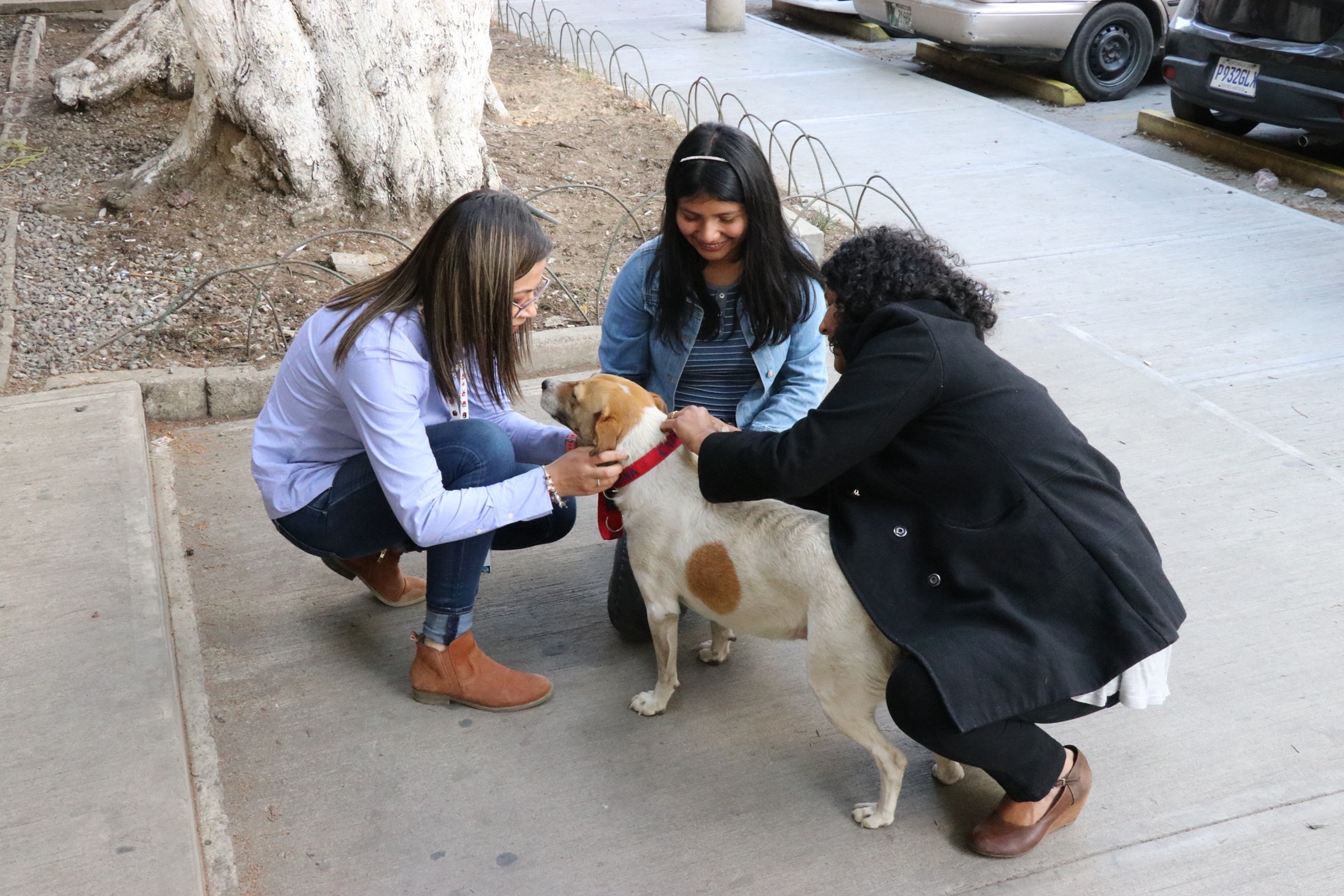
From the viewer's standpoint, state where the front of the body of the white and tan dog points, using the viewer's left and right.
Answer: facing away from the viewer and to the left of the viewer

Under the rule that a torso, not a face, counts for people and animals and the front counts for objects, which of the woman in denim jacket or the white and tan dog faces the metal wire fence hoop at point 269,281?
the white and tan dog

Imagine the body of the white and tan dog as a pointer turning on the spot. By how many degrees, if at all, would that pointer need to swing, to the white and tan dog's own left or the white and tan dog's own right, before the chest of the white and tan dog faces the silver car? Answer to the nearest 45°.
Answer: approximately 45° to the white and tan dog's own right

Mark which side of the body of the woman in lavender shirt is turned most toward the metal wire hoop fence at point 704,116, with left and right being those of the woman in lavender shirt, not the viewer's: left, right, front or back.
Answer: left

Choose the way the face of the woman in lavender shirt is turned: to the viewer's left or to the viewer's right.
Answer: to the viewer's right

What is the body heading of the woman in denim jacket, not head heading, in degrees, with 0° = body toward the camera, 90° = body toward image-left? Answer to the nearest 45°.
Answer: approximately 0°

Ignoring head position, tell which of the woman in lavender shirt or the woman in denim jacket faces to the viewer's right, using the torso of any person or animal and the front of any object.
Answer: the woman in lavender shirt

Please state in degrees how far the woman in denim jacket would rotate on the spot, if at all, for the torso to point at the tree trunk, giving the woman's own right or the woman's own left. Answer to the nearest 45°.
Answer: approximately 135° to the woman's own right

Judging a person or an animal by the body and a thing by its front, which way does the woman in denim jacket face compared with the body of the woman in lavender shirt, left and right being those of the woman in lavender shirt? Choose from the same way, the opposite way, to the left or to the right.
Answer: to the right

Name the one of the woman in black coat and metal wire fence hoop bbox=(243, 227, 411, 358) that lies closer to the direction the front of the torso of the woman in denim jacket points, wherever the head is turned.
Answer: the woman in black coat

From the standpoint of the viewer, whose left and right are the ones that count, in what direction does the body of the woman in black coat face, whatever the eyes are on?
facing to the left of the viewer

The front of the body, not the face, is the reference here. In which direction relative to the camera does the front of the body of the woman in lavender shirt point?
to the viewer's right
